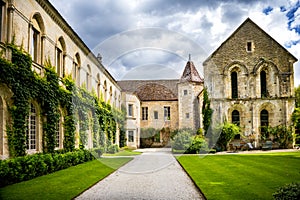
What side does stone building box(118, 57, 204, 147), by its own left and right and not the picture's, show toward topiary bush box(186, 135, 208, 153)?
front

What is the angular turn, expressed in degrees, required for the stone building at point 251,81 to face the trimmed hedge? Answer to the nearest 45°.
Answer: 0° — it already faces it

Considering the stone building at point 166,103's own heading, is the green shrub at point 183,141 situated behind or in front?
in front

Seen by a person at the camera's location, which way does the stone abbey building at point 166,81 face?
facing the viewer

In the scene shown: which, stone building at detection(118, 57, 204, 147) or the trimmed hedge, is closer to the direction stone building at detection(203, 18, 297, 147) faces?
the trimmed hedge

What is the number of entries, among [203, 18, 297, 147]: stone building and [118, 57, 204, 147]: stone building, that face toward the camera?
2

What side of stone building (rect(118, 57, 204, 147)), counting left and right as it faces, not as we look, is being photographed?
front

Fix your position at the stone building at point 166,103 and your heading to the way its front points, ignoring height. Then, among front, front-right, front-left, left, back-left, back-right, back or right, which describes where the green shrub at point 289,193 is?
front

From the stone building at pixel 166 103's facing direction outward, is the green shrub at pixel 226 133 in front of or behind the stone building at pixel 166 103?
in front

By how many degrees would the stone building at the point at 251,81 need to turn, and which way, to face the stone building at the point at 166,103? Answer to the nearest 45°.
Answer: approximately 135° to its right
